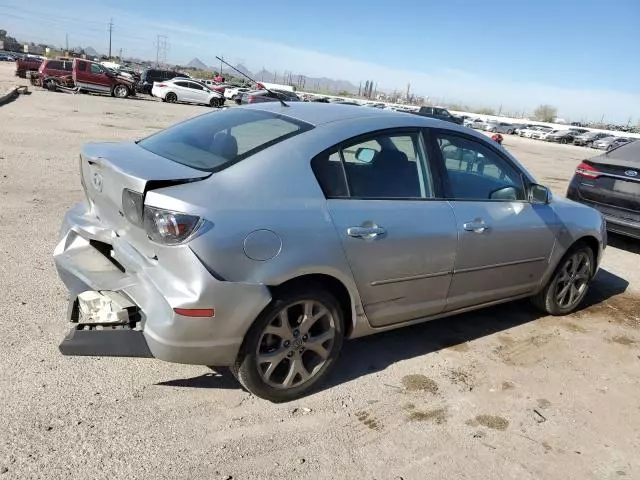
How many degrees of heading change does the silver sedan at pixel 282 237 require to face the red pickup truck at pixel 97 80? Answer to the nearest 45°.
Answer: approximately 90° to its left

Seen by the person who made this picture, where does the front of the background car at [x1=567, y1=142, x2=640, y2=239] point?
facing away from the viewer and to the right of the viewer

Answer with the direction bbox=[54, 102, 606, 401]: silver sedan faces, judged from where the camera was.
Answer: facing away from the viewer and to the right of the viewer

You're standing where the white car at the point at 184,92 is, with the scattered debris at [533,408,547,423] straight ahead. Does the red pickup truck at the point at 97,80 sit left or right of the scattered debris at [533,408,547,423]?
right

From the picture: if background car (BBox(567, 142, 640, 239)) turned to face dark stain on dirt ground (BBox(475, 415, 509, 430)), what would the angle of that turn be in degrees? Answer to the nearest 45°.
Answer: approximately 135° to its right

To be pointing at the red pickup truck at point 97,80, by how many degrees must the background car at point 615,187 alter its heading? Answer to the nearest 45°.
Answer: approximately 90° to its left

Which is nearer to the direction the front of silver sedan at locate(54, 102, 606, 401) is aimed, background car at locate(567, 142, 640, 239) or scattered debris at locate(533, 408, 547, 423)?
the background car

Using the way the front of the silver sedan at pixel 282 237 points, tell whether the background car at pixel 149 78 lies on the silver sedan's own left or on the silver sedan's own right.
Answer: on the silver sedan's own left

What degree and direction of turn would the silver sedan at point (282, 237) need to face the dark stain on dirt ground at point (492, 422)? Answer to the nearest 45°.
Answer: approximately 45° to its right
